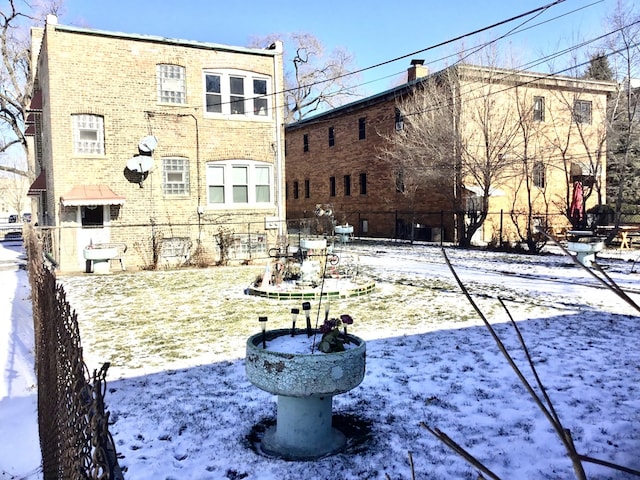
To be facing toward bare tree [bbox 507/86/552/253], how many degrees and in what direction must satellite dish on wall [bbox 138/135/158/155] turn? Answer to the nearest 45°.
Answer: approximately 135° to its left

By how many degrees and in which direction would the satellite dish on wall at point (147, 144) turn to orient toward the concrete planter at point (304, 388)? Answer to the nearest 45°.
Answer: approximately 45° to its left

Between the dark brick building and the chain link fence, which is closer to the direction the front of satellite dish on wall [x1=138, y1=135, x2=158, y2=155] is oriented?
the chain link fence

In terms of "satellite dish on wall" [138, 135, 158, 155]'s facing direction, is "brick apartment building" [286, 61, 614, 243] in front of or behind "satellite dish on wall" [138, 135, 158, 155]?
behind

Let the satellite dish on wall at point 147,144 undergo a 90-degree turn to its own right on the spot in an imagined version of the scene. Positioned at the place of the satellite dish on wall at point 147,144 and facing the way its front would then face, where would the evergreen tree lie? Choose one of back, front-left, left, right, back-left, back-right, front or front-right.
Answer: back-right

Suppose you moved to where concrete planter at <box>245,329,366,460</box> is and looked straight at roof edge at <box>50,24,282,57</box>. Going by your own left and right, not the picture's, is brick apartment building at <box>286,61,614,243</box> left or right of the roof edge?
right
